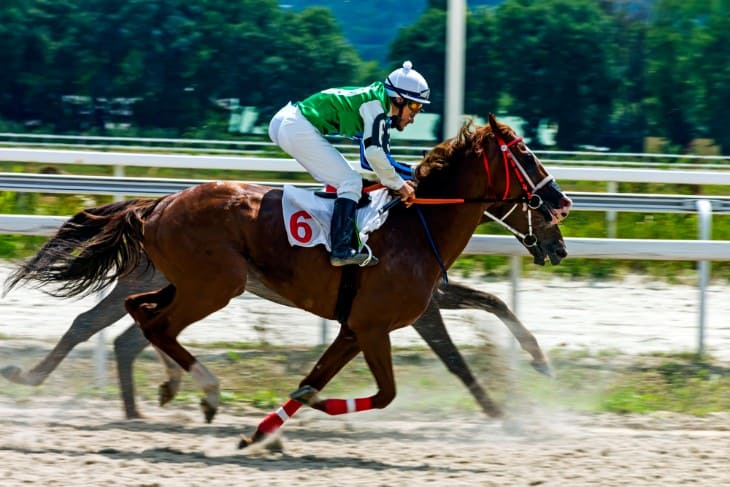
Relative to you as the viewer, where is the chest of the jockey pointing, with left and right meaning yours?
facing to the right of the viewer

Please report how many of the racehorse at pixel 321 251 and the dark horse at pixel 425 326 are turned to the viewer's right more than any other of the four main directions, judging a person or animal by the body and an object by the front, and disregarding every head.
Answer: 2

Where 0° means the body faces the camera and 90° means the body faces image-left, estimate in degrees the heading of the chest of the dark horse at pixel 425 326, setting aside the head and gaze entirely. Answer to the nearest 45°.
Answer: approximately 270°

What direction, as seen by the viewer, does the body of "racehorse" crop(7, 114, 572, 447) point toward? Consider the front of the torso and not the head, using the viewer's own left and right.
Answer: facing to the right of the viewer

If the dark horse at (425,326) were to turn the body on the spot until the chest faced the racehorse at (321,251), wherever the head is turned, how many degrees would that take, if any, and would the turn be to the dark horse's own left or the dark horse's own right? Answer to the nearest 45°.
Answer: approximately 135° to the dark horse's own right
